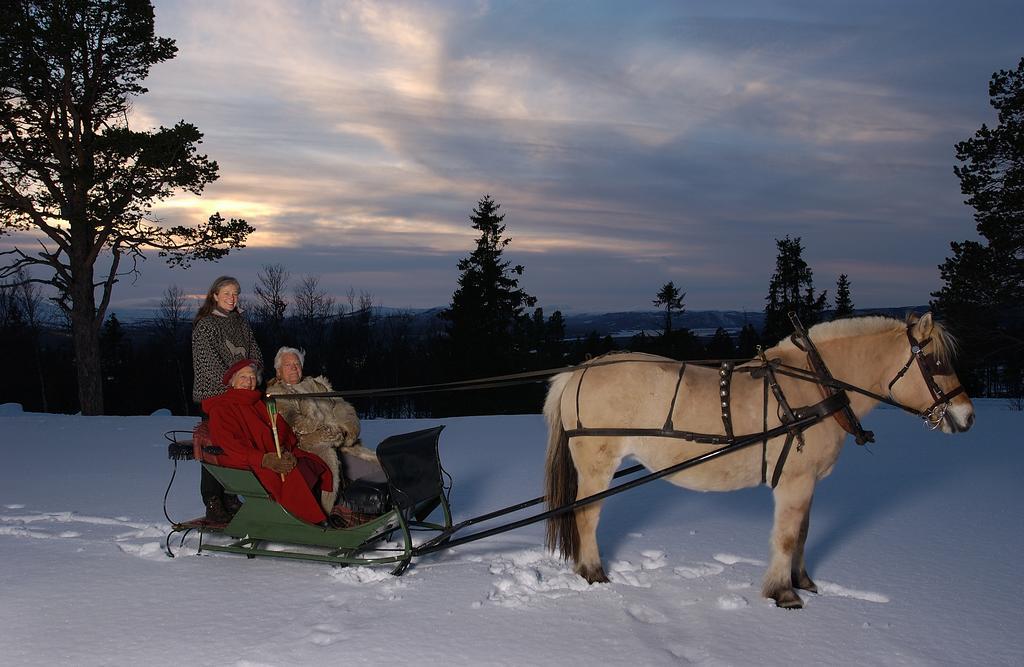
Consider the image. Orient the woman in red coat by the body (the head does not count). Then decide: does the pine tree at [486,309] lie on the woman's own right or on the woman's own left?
on the woman's own left

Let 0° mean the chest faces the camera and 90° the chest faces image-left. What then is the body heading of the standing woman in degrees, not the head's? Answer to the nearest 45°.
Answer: approximately 315°

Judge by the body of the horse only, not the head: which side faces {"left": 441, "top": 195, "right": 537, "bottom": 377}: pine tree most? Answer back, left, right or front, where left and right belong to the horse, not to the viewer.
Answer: left

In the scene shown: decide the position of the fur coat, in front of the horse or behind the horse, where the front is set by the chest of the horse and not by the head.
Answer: behind

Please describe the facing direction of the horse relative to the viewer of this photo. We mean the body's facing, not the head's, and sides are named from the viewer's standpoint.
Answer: facing to the right of the viewer

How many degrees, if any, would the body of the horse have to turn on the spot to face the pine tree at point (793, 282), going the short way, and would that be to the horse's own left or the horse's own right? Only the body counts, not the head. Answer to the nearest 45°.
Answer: approximately 90° to the horse's own left

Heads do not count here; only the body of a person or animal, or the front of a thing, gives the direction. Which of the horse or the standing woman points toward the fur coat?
the standing woman

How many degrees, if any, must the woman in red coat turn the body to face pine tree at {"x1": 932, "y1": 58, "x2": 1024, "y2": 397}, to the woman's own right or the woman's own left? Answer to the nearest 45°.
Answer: approximately 90° to the woman's own left
